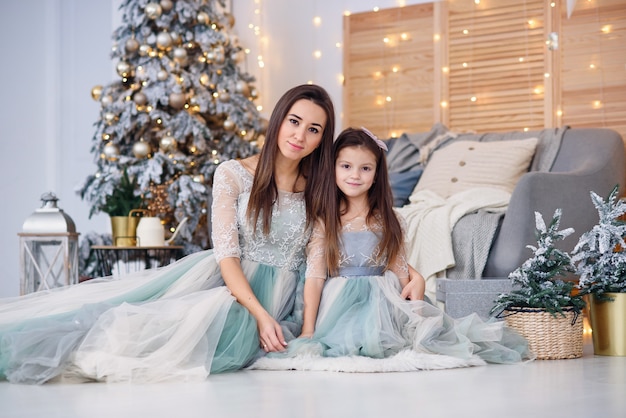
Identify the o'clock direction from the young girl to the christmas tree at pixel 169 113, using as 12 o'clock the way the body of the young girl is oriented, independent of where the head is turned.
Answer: The christmas tree is roughly at 5 o'clock from the young girl.

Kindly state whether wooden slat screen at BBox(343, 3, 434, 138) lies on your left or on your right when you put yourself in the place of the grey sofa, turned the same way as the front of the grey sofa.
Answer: on your right

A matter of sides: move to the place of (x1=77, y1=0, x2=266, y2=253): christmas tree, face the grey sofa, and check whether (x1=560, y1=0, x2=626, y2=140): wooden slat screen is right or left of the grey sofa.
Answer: left

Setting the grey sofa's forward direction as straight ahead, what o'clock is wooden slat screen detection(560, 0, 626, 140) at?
The wooden slat screen is roughly at 5 o'clock from the grey sofa.

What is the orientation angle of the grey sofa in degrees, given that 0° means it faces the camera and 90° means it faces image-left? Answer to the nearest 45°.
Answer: approximately 45°

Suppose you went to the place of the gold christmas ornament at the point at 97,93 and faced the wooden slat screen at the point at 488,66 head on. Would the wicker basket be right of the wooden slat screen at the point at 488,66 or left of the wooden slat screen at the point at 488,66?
right

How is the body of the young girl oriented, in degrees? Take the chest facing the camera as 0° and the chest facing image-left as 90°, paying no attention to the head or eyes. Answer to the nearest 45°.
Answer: approximately 0°

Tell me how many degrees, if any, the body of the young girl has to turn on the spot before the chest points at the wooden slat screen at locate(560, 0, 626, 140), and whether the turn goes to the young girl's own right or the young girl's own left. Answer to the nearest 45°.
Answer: approximately 135° to the young girl's own left

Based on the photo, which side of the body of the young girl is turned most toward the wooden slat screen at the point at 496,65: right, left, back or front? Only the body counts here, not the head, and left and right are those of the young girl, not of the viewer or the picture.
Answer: back
